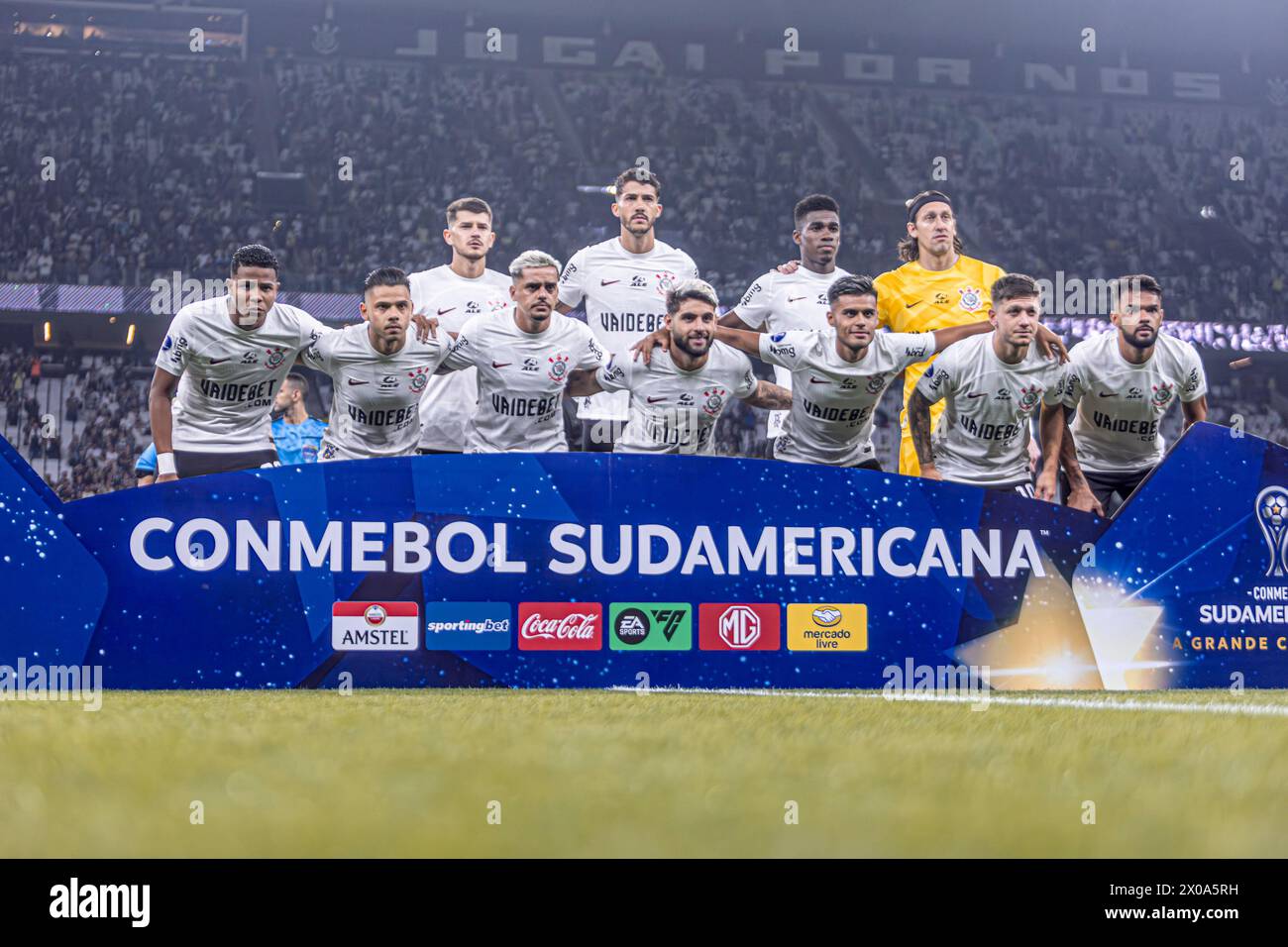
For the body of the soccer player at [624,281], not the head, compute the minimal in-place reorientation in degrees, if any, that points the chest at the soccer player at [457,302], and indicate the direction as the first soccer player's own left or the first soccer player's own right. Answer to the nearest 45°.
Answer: approximately 90° to the first soccer player's own right

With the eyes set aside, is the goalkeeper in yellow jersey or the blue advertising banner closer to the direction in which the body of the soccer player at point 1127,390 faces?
the blue advertising banner

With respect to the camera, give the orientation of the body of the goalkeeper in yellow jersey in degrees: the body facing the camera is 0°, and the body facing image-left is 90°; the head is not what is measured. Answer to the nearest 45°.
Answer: approximately 0°

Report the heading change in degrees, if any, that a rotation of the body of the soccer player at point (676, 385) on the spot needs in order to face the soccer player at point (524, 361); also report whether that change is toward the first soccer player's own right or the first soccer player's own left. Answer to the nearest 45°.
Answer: approximately 90° to the first soccer player's own right

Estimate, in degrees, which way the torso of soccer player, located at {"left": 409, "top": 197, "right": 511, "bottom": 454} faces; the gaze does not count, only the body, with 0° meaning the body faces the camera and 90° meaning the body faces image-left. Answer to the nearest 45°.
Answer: approximately 0°

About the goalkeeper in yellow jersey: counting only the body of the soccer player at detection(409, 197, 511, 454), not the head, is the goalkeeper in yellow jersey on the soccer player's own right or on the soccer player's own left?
on the soccer player's own left

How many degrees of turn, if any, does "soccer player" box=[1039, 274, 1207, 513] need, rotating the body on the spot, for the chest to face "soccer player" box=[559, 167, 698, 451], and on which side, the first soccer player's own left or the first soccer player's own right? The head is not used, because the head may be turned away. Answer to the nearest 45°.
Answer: approximately 90° to the first soccer player's own right
